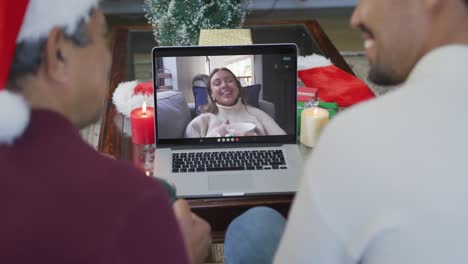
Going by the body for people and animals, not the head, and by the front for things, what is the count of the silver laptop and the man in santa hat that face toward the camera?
1

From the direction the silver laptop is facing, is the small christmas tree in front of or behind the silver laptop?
behind

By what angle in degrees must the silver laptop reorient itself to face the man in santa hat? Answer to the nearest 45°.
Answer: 0° — it already faces them

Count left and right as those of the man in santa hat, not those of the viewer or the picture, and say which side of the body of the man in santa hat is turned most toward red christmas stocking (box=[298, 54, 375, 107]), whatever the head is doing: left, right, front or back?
front

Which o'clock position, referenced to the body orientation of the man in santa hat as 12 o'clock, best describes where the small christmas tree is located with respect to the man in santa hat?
The small christmas tree is roughly at 11 o'clock from the man in santa hat.

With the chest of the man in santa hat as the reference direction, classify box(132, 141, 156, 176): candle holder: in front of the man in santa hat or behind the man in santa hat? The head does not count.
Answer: in front

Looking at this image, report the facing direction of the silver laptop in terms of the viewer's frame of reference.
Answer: facing the viewer

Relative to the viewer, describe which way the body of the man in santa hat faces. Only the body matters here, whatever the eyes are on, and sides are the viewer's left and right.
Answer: facing away from the viewer and to the right of the viewer

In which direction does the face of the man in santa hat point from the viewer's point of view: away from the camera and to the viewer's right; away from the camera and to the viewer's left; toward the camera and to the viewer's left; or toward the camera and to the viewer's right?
away from the camera and to the viewer's right
